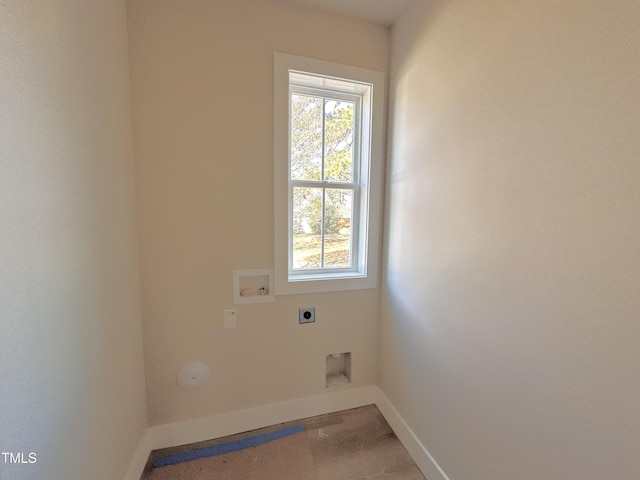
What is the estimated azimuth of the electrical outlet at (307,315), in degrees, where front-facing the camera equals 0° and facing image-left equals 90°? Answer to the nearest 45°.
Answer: approximately 0°

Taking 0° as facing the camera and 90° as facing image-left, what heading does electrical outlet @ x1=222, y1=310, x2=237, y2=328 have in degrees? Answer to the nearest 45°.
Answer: approximately 0°

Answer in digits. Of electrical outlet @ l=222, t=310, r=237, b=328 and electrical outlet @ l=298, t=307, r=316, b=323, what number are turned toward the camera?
2
